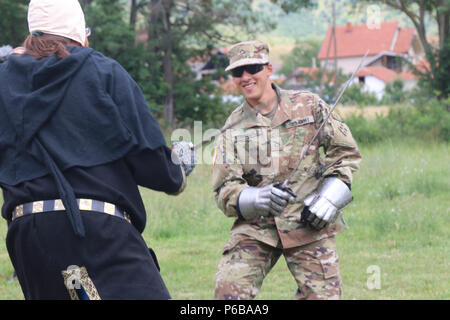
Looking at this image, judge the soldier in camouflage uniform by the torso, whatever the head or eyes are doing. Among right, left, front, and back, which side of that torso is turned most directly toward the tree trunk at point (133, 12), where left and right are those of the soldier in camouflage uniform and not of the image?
back

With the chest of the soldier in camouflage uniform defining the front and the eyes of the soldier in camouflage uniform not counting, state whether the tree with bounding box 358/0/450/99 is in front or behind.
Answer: behind

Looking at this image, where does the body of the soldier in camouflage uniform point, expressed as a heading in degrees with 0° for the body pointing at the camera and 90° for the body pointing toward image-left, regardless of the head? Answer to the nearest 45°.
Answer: approximately 0°

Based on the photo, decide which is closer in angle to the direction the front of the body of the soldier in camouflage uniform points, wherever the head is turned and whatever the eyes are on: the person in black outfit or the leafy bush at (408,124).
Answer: the person in black outfit

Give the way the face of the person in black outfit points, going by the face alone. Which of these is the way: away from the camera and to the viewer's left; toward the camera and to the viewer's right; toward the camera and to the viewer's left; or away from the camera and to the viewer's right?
away from the camera and to the viewer's right

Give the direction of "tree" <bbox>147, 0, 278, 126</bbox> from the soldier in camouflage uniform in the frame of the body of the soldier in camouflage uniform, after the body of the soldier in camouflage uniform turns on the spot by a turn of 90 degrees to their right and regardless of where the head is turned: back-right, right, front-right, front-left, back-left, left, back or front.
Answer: right

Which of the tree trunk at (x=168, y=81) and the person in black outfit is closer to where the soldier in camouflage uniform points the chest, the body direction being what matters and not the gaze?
the person in black outfit

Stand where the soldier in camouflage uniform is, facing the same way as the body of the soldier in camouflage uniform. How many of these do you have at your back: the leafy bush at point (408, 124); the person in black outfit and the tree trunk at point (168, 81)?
2

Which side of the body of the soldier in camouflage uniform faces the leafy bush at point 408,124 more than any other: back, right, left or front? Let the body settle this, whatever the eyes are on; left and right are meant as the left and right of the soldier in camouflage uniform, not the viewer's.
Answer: back

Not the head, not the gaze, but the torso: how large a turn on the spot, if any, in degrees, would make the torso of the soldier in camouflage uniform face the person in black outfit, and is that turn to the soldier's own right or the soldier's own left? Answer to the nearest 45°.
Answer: approximately 45° to the soldier's own right

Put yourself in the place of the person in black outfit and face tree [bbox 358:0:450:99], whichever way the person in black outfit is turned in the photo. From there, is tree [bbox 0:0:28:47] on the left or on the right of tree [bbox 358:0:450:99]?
left

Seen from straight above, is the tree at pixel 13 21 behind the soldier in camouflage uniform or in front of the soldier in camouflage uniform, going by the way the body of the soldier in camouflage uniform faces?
behind

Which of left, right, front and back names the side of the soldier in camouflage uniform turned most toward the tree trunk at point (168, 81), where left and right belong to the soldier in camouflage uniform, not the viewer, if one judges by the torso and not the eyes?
back
